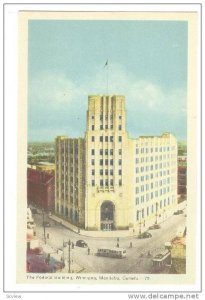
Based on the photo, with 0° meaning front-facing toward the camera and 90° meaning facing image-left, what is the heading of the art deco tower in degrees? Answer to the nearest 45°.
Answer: approximately 0°
